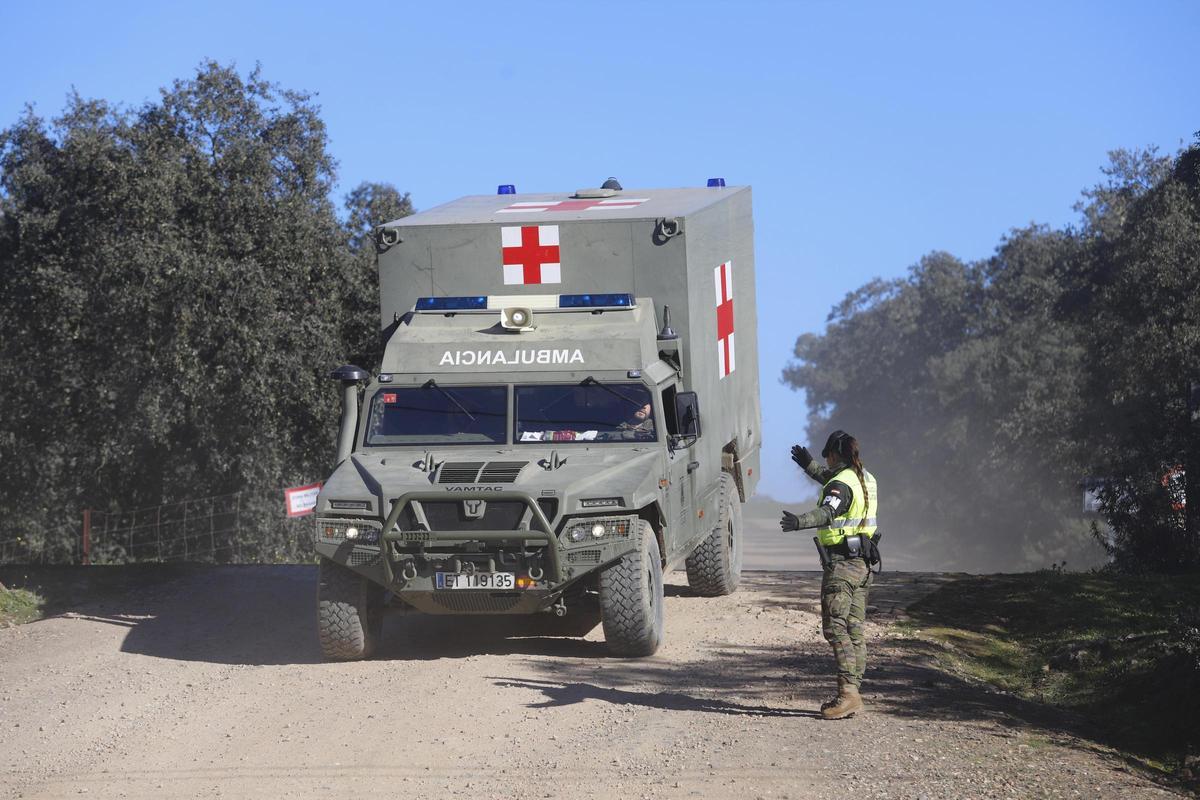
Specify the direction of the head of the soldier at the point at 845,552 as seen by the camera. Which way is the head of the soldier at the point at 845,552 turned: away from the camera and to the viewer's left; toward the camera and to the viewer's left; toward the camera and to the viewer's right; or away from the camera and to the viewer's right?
away from the camera and to the viewer's left

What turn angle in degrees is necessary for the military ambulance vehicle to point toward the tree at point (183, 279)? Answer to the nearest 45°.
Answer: approximately 135° to its right

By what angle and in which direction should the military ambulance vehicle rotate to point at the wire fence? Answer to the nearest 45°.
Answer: approximately 135° to its right

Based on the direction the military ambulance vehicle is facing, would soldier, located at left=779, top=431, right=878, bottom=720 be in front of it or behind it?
in front

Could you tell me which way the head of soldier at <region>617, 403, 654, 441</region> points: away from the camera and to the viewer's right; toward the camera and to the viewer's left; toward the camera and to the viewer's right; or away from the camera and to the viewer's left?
toward the camera and to the viewer's left

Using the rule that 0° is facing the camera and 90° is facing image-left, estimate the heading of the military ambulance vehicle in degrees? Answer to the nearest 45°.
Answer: approximately 0°

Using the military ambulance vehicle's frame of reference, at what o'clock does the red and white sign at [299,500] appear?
The red and white sign is roughly at 5 o'clock from the military ambulance vehicle.

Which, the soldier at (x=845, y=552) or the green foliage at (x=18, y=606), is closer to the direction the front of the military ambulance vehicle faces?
the soldier
